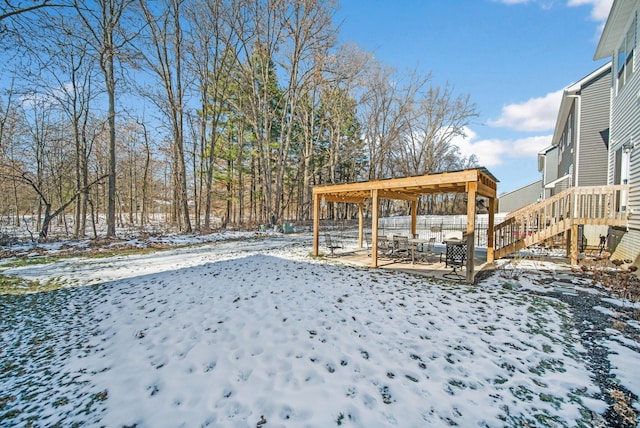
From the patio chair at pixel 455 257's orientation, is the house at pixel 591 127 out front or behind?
out front

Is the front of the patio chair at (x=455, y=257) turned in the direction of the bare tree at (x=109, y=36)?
no

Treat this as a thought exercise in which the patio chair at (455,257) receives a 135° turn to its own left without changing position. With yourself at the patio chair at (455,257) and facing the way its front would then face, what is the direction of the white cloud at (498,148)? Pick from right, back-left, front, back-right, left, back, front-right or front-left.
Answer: back-right

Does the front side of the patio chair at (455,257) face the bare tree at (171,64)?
no

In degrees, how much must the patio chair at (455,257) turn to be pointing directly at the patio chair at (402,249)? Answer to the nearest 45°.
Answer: approximately 45° to its left

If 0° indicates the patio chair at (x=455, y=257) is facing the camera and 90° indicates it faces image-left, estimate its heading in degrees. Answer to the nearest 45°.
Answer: approximately 180°

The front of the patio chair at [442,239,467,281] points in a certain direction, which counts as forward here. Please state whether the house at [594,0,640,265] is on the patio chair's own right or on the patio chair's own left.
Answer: on the patio chair's own right
